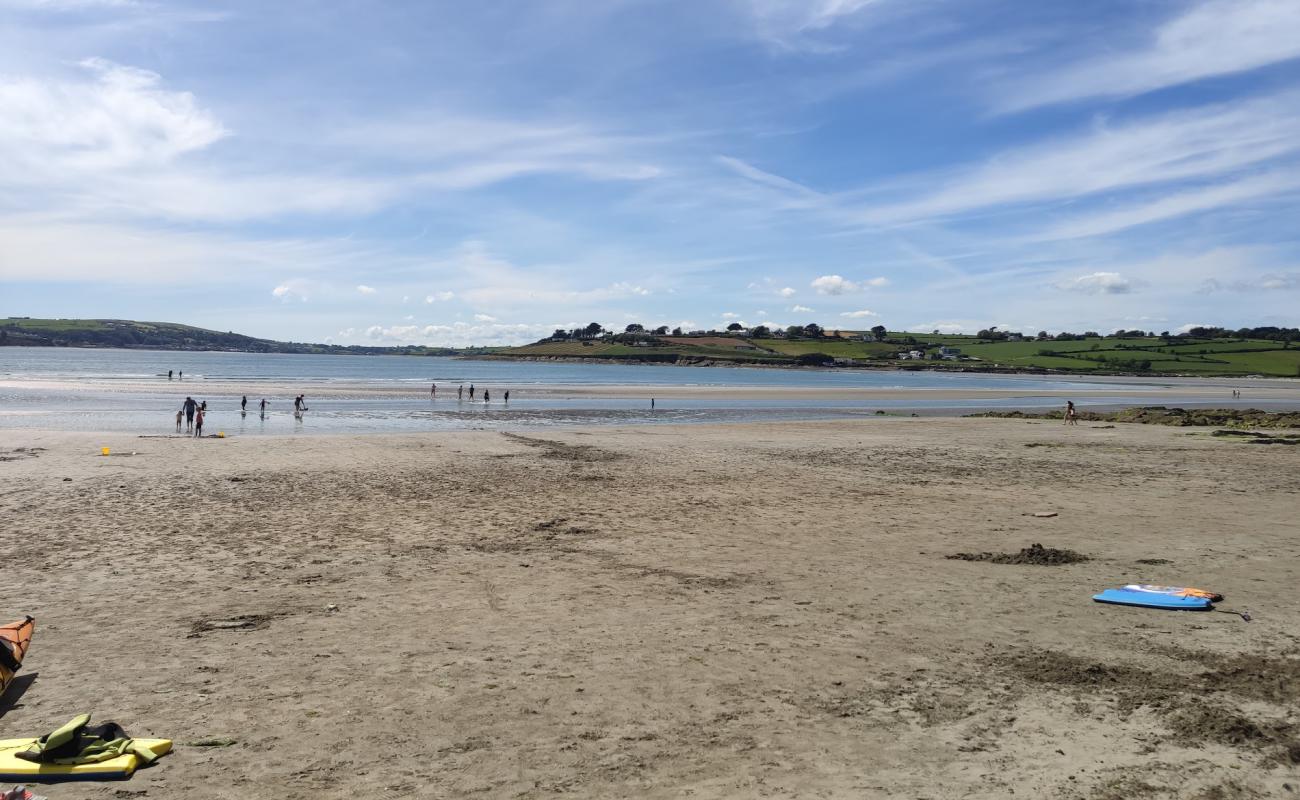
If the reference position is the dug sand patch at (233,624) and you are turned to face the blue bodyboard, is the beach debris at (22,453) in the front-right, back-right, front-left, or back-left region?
back-left

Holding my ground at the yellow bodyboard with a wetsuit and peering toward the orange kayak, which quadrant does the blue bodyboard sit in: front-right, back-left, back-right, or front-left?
back-right

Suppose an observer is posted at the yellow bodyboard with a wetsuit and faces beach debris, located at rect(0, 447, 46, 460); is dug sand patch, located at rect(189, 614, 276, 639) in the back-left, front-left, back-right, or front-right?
front-right
